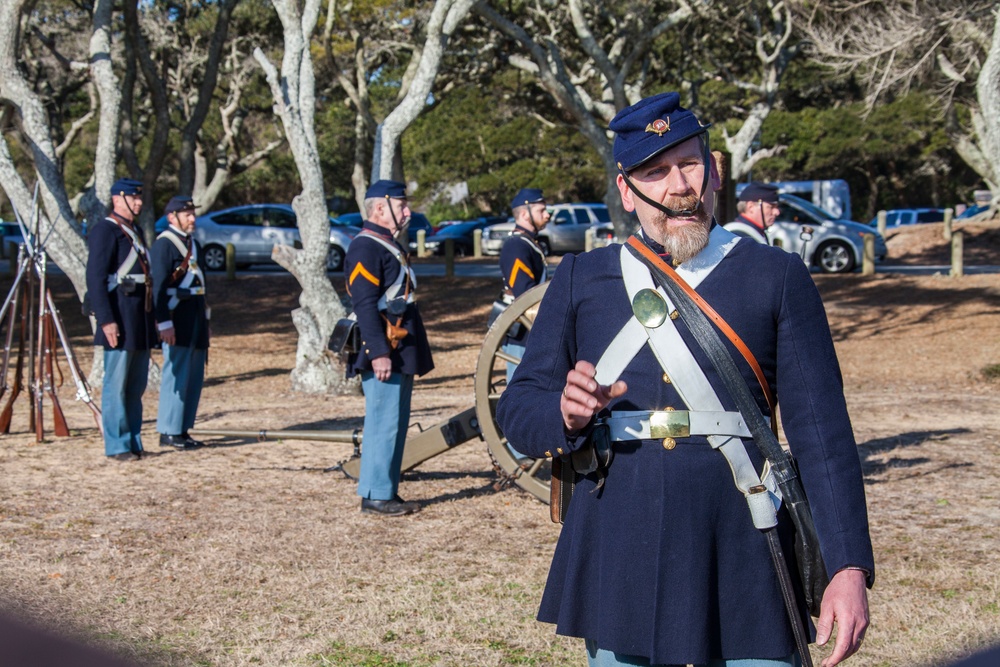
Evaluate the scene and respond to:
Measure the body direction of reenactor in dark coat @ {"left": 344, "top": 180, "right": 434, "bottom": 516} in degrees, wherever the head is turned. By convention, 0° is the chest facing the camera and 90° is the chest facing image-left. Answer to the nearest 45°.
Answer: approximately 270°

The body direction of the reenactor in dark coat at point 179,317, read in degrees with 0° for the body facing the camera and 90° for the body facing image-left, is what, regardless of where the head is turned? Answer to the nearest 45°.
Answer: approximately 315°

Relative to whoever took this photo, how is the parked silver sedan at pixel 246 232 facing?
facing to the right of the viewer

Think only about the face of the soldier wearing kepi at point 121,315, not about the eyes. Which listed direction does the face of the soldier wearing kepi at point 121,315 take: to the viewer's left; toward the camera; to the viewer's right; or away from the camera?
to the viewer's right

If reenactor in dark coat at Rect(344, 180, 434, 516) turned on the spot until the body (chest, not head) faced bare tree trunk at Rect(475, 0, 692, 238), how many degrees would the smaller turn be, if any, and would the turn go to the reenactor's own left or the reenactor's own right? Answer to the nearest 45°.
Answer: approximately 90° to the reenactor's own left

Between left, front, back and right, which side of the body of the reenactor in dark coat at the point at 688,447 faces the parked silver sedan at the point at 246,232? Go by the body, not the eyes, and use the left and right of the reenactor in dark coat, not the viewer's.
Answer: back
